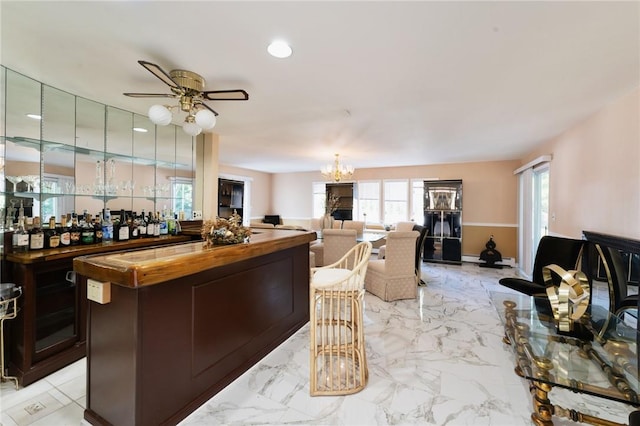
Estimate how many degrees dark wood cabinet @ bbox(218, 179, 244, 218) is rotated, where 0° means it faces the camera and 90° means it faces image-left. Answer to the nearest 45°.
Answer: approximately 315°

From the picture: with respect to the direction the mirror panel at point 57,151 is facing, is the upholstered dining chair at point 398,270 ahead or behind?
ahead

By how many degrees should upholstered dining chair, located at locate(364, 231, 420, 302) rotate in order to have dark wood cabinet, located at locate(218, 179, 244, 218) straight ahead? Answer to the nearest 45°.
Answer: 0° — it already faces it

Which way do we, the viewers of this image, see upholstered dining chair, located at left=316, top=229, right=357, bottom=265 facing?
facing away from the viewer

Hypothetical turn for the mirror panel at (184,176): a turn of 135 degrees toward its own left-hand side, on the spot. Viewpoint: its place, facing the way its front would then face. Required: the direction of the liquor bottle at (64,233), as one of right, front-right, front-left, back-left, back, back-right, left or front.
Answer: back-left

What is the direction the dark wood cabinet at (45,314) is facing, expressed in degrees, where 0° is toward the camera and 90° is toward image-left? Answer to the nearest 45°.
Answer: approximately 315°

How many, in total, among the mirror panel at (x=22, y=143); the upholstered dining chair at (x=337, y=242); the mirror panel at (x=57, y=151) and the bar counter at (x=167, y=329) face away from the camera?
1

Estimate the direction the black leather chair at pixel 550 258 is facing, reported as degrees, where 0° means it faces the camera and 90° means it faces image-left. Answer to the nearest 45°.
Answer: approximately 45°

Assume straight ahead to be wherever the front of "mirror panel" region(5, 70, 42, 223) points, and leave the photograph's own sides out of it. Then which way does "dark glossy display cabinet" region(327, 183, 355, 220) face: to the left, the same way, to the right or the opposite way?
to the right

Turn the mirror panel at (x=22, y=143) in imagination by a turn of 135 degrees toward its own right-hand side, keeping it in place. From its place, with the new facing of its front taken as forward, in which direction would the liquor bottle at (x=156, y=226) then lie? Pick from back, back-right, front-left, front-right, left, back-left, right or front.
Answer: back

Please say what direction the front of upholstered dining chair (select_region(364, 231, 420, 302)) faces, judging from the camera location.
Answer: facing away from the viewer and to the left of the viewer

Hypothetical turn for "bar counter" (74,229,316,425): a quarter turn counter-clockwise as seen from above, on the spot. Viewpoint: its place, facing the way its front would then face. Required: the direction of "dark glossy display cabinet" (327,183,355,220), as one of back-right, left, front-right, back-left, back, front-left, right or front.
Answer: front

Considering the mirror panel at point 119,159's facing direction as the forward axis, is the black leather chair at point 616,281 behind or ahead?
ahead

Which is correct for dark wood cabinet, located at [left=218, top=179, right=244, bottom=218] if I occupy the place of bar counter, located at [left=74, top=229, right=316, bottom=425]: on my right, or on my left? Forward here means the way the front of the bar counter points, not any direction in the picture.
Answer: on my left

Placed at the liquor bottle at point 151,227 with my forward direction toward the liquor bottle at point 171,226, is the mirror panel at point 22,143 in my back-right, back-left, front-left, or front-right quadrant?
back-left

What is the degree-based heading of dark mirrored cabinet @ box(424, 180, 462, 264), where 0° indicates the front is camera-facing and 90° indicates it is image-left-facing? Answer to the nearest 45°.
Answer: approximately 0°

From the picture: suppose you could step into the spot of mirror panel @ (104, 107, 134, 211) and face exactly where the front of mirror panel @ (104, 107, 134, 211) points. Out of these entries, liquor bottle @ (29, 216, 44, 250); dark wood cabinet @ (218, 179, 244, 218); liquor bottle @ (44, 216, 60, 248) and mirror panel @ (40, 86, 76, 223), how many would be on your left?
1

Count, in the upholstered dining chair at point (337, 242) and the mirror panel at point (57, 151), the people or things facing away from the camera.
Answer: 1
